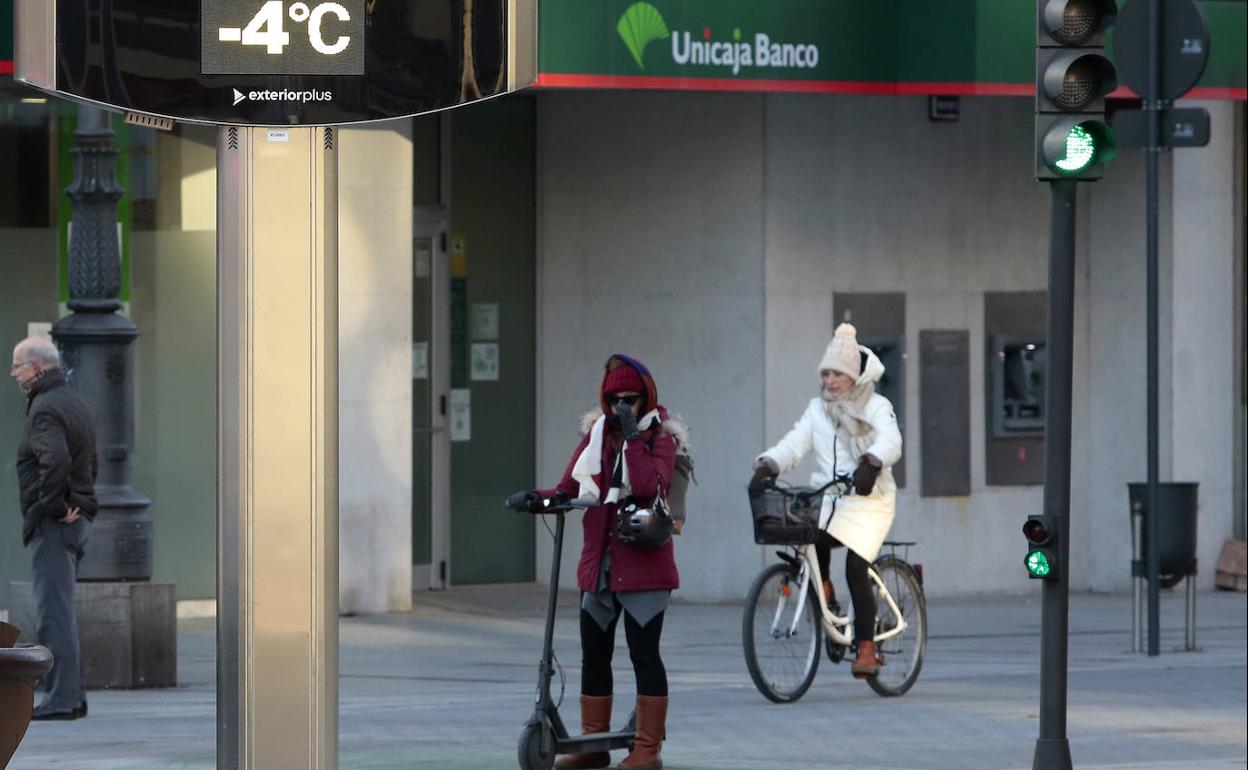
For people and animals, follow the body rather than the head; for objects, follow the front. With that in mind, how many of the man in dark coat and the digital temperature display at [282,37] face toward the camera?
1

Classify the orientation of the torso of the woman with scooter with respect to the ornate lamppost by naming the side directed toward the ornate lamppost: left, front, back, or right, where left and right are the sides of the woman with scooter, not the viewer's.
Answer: right

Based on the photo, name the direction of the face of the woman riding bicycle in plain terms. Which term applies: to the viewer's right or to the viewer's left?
to the viewer's left
